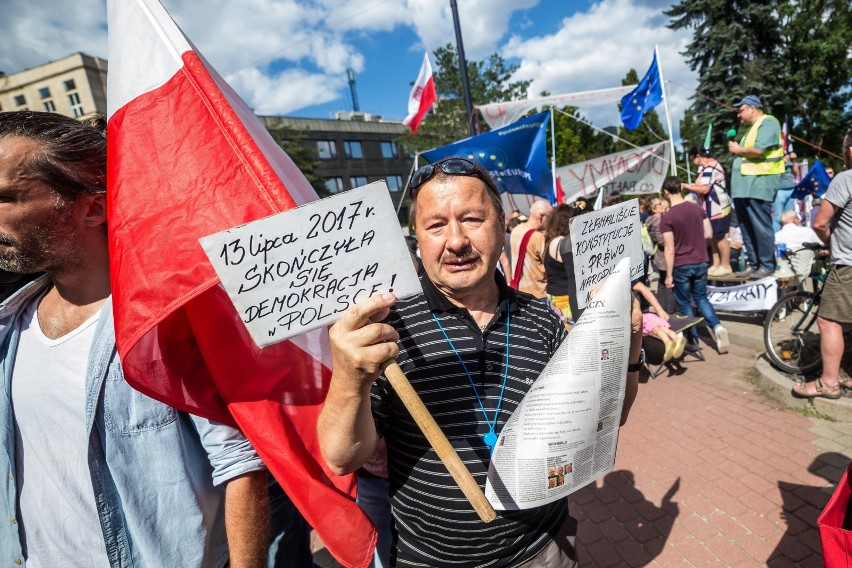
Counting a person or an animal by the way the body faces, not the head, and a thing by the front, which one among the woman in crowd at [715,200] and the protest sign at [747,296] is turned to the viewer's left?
the woman in crowd

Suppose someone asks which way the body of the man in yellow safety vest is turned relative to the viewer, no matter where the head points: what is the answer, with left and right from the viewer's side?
facing to the left of the viewer

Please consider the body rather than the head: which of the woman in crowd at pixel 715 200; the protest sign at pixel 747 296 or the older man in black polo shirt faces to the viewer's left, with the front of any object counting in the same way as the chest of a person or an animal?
the woman in crowd

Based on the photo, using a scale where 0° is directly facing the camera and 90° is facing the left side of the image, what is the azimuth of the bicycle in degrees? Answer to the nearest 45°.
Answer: approximately 45°

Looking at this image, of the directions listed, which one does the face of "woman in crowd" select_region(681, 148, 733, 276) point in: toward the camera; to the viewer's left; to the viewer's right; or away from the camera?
to the viewer's left
